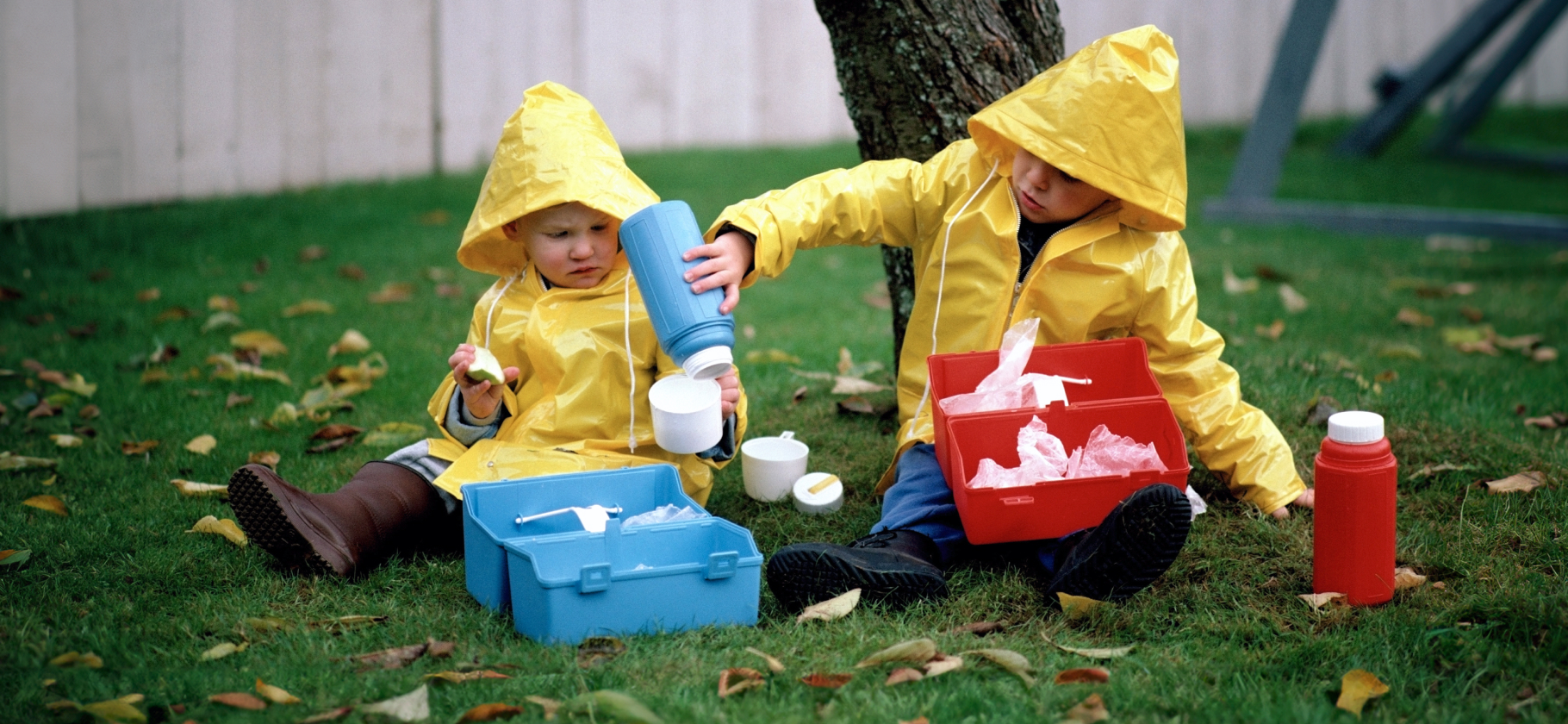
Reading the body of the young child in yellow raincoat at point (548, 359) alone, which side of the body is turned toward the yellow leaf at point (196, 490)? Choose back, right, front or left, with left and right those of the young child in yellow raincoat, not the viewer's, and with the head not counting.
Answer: right

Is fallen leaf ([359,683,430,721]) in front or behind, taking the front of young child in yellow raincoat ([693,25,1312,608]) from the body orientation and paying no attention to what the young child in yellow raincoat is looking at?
in front

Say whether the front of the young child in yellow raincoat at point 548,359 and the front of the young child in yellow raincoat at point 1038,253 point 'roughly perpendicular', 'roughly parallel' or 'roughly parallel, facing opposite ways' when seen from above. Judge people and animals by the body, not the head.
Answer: roughly parallel

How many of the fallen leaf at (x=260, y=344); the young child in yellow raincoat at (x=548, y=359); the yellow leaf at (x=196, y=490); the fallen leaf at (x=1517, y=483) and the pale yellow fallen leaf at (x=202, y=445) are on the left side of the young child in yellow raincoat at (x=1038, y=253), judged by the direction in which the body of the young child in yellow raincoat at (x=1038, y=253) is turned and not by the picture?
1

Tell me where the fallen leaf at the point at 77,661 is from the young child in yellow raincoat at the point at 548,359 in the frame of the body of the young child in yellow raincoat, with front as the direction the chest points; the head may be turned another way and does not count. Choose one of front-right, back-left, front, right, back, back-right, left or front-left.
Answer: front-right

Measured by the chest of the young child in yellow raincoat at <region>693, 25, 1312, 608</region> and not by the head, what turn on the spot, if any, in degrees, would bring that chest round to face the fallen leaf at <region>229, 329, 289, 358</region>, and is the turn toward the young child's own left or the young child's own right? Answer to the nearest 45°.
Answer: approximately 135° to the young child's own right

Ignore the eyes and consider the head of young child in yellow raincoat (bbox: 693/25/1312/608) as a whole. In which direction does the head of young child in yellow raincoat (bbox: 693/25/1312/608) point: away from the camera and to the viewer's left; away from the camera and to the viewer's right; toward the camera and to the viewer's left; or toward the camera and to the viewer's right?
toward the camera and to the viewer's left

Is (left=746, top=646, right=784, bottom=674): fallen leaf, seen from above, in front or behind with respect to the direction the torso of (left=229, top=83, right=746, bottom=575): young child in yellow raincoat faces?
in front

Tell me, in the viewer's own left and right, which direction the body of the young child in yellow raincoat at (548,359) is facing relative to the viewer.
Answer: facing the viewer

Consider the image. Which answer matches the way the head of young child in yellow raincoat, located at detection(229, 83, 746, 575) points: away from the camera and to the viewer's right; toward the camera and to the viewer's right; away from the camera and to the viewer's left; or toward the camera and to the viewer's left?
toward the camera and to the viewer's right

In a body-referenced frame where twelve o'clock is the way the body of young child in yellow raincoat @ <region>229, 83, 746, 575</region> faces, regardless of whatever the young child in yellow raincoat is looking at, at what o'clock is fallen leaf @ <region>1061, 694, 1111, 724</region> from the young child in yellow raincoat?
The fallen leaf is roughly at 11 o'clock from the young child in yellow raincoat.

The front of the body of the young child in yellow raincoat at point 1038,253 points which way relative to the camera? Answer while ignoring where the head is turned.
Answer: toward the camera

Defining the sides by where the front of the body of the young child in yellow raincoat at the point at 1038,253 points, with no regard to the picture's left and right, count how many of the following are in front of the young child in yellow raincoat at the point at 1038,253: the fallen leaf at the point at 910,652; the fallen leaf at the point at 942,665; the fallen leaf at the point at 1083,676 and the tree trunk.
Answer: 3

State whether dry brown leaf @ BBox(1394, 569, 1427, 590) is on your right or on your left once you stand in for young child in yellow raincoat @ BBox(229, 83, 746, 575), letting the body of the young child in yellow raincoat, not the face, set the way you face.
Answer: on your left
